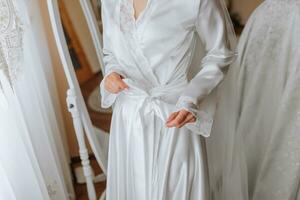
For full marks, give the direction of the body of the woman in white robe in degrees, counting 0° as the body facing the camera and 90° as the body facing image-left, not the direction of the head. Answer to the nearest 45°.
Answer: approximately 45°
